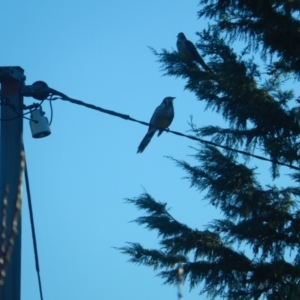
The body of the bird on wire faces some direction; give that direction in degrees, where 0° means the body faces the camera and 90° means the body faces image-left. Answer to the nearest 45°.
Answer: approximately 270°
